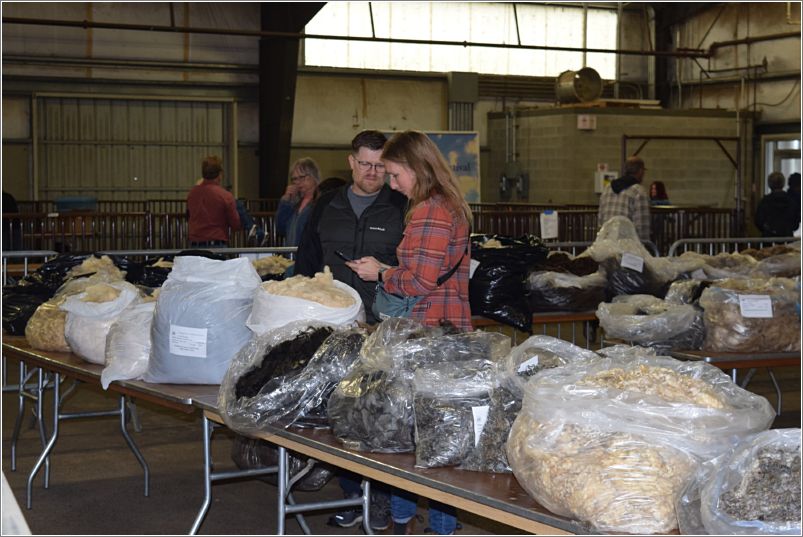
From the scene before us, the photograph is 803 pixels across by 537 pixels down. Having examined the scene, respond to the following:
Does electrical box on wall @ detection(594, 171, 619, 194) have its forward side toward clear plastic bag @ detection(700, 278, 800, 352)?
yes

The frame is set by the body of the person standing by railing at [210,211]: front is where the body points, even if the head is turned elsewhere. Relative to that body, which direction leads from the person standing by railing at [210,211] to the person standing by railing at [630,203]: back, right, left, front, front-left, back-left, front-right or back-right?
right

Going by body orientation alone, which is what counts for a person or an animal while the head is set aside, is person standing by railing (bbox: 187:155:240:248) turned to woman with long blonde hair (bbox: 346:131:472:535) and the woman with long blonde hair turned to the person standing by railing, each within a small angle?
no

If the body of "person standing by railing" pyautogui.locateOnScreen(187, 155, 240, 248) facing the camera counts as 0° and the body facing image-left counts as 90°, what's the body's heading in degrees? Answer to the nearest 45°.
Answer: approximately 180°

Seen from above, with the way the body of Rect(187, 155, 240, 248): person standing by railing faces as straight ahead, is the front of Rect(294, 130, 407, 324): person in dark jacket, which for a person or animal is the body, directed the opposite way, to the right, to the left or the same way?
the opposite way

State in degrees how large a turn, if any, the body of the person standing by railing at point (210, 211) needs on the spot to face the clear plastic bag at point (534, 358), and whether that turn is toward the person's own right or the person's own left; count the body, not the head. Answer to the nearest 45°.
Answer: approximately 180°

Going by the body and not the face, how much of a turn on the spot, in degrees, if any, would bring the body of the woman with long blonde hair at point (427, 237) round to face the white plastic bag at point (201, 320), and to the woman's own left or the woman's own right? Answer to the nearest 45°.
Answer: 0° — they already face it

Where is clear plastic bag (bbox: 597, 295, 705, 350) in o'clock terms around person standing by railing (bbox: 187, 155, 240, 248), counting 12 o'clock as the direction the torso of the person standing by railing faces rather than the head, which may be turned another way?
The clear plastic bag is roughly at 5 o'clock from the person standing by railing.

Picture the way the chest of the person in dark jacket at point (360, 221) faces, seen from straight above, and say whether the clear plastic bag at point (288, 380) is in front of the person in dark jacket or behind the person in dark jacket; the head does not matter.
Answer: in front

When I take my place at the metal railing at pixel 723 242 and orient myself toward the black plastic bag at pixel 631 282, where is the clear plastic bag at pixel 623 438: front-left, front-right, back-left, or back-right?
front-left

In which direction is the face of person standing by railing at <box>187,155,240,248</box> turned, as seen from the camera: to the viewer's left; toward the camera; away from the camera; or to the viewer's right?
away from the camera

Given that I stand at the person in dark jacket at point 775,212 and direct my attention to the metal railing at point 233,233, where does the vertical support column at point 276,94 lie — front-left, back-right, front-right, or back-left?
front-right

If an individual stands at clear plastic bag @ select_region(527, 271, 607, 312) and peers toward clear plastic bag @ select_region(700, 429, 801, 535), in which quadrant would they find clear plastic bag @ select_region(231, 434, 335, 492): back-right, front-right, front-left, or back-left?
front-right

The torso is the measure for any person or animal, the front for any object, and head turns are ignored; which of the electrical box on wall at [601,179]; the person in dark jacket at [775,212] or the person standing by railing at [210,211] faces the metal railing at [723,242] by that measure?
the electrical box on wall

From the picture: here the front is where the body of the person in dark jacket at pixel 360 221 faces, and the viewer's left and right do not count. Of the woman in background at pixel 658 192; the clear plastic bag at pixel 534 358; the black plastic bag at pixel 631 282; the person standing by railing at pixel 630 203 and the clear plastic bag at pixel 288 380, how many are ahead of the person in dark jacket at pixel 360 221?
2

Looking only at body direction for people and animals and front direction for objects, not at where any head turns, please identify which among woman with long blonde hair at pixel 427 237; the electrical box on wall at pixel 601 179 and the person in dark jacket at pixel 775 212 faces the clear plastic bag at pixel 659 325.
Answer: the electrical box on wall

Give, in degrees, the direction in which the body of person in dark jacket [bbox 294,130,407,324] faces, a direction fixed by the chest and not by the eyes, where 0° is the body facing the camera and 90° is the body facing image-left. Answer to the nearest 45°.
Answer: approximately 0°

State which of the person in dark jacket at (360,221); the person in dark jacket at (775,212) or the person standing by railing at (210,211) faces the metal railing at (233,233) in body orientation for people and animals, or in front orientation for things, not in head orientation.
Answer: the person standing by railing

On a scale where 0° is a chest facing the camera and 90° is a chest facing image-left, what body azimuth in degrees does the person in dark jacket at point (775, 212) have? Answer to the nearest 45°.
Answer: approximately 180°

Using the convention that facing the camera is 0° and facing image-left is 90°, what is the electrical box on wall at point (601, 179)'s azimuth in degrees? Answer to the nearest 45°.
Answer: approximately 0°

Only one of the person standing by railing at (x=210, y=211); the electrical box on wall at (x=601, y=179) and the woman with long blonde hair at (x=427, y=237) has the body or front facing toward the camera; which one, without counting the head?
the electrical box on wall

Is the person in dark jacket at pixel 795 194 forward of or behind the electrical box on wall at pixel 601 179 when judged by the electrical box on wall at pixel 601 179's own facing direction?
forward
